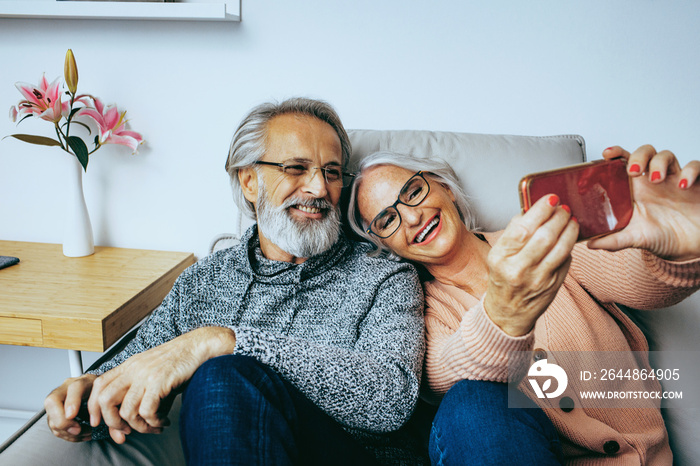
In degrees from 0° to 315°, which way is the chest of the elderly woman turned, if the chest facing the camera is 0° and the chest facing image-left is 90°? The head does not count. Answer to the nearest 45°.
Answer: approximately 0°

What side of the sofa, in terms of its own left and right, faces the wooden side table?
right

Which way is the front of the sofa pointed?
toward the camera

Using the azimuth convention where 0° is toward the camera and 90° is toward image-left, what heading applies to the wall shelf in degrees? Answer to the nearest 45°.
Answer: approximately 0°

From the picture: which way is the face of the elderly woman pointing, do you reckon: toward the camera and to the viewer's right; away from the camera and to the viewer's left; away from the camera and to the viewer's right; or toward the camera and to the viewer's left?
toward the camera and to the viewer's right

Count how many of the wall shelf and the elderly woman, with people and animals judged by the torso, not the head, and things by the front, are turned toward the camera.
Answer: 2

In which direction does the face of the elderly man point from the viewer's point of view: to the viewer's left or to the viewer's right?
to the viewer's right

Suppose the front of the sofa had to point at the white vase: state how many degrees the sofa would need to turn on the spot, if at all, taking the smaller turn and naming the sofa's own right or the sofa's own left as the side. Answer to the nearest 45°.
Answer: approximately 90° to the sofa's own right

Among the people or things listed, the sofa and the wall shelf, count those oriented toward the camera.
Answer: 2
